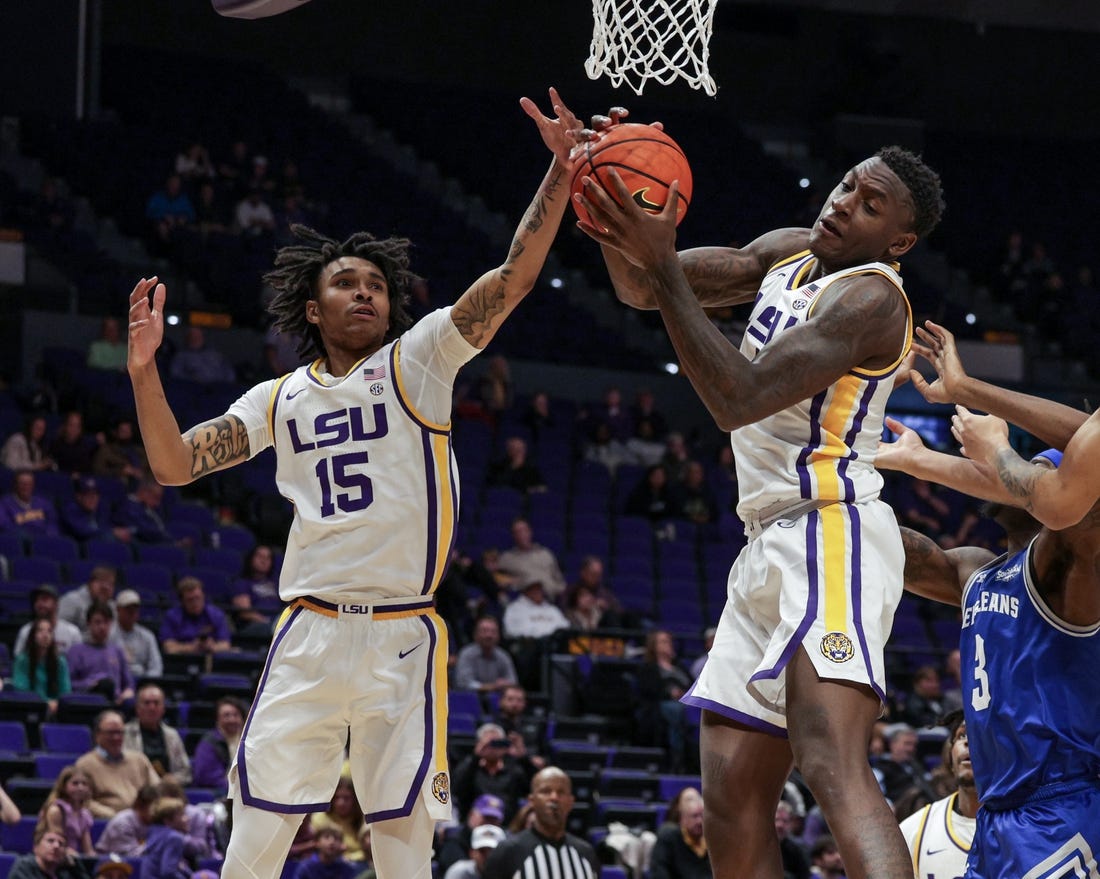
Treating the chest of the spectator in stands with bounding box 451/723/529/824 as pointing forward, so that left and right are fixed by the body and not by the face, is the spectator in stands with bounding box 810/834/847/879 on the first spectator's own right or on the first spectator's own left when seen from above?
on the first spectator's own left

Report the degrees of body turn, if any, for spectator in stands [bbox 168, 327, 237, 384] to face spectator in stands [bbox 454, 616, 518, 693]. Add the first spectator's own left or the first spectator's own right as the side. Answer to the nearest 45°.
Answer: approximately 45° to the first spectator's own left

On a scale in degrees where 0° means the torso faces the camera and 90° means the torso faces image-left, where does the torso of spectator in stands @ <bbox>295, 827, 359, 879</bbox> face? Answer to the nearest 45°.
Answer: approximately 0°

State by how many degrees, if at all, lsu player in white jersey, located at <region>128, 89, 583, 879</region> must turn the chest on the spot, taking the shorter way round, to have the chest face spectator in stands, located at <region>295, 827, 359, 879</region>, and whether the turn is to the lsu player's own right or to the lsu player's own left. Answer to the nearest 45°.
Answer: approximately 180°

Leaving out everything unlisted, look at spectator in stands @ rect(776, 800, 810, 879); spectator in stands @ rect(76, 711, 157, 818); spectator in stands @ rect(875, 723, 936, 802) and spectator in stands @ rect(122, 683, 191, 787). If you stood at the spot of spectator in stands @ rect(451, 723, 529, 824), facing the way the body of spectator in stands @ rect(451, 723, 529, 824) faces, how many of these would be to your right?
2
